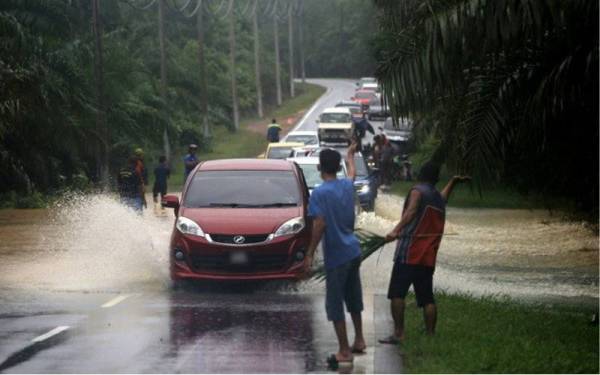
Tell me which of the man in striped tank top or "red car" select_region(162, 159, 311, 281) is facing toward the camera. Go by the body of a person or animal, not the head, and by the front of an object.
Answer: the red car

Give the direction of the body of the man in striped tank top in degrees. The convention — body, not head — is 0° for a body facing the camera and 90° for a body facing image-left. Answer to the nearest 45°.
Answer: approximately 135°

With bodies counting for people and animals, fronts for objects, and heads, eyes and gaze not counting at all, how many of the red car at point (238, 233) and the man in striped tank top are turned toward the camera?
1

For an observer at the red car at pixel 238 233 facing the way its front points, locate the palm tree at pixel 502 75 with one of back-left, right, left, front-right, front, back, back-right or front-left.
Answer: back-left

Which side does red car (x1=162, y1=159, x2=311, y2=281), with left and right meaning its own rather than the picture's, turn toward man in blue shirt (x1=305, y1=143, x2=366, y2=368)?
front

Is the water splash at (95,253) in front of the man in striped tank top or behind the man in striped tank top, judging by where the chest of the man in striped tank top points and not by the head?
in front

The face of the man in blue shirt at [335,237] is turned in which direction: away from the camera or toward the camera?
away from the camera

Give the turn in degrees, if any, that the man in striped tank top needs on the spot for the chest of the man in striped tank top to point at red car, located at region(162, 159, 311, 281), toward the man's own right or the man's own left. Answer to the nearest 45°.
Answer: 0° — they already face it

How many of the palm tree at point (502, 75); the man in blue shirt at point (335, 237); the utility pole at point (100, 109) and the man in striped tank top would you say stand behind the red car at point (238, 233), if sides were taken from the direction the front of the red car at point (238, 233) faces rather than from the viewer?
1

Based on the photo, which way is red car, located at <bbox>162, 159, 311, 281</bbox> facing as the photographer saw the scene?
facing the viewer

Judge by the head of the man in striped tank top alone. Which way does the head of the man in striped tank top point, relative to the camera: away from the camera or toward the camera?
away from the camera
